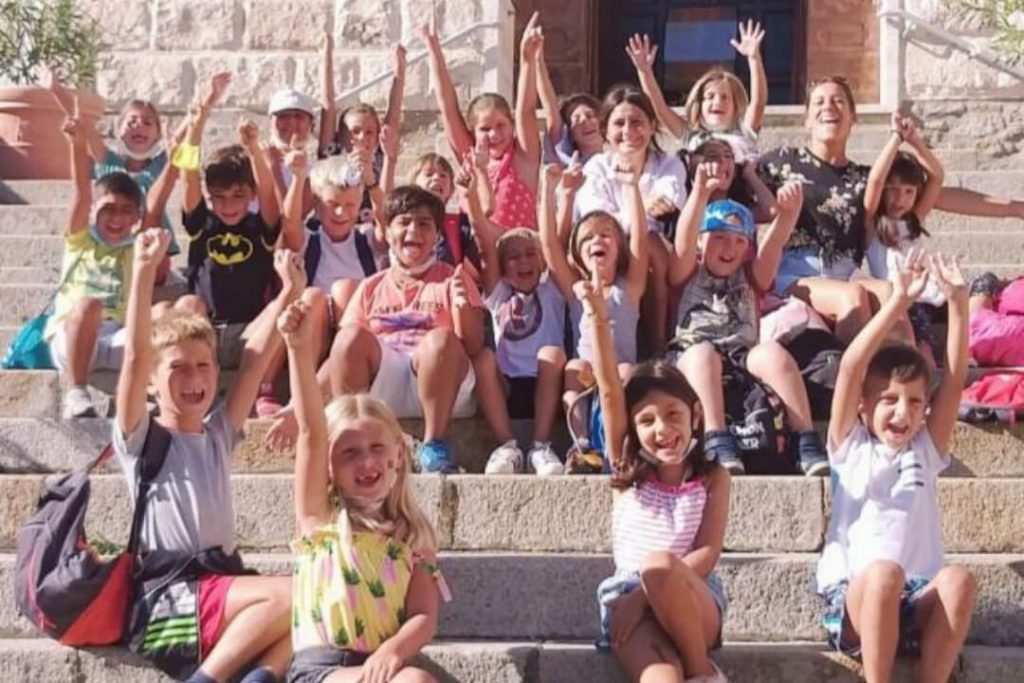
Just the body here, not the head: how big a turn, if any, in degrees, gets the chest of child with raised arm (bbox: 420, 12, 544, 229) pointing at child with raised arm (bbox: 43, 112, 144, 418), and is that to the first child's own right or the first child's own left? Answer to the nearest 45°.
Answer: approximately 45° to the first child's own right

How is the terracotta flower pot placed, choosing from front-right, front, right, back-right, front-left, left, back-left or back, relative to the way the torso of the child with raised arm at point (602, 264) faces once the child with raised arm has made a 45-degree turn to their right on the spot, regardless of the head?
right

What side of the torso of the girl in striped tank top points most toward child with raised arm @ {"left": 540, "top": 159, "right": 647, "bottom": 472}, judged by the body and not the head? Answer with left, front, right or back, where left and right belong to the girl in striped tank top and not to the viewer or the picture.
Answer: back

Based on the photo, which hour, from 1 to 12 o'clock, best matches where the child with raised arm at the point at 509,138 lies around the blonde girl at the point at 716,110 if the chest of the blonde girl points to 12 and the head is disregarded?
The child with raised arm is roughly at 3 o'clock from the blonde girl.

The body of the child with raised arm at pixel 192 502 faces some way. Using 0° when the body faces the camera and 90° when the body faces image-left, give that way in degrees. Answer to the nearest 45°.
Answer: approximately 315°

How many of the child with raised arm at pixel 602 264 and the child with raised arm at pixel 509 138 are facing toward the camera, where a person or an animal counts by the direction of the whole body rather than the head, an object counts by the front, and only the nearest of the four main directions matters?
2
